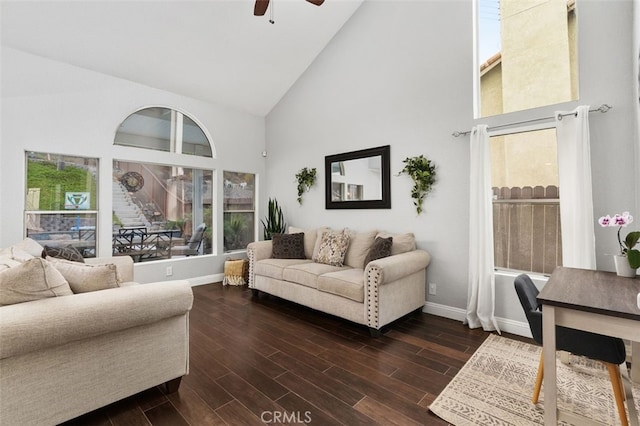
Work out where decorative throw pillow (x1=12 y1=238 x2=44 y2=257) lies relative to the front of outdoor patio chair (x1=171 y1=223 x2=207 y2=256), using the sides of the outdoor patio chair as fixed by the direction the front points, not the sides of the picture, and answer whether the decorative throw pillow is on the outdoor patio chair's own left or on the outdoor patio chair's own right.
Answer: on the outdoor patio chair's own left

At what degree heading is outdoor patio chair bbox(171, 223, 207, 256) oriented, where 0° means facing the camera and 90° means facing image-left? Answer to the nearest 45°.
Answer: approximately 90°

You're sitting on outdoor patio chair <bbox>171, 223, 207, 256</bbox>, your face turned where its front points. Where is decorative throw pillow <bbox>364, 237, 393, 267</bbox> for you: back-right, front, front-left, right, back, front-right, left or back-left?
back-left

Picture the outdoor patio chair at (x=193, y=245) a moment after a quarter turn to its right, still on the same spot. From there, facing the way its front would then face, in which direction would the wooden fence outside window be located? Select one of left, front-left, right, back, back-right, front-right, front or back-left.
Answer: back-right

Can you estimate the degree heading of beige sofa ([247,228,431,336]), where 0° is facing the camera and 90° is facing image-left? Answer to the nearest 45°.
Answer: approximately 45°

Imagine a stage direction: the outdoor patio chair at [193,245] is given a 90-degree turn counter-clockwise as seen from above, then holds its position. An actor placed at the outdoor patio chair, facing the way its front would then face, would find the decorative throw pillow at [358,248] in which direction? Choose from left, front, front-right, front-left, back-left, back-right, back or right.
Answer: front-left

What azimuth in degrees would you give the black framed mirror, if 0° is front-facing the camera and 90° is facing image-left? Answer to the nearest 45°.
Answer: approximately 45°
